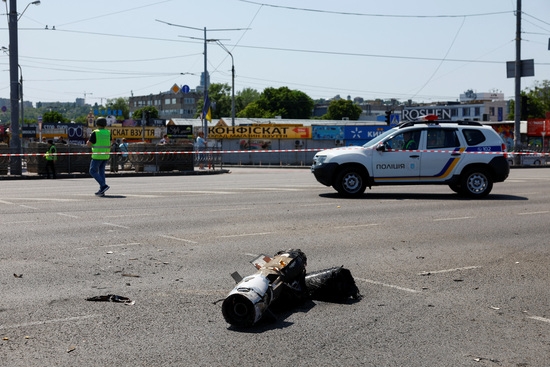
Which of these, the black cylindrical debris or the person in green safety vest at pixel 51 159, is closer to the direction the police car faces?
the person in green safety vest

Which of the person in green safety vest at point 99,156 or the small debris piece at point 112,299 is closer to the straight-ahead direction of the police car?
the person in green safety vest

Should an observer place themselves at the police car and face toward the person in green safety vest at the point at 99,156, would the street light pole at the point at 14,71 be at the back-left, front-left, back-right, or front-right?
front-right

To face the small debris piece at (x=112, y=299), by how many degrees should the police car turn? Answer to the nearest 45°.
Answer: approximately 90° to its left

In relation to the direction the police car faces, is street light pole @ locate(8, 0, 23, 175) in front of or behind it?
in front

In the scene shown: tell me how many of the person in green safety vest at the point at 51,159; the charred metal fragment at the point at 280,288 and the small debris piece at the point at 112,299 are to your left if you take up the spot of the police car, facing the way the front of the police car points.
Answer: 2

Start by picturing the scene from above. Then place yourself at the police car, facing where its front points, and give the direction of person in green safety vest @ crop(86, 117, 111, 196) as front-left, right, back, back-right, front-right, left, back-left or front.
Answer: front

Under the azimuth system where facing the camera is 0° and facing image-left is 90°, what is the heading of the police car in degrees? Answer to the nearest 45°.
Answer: approximately 90°

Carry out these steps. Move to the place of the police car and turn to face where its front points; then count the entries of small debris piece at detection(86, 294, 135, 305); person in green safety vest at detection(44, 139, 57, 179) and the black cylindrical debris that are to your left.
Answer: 2

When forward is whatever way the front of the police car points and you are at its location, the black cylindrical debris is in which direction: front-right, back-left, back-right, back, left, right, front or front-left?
left

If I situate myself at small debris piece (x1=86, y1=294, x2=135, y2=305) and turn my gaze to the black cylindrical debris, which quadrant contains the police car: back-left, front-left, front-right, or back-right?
front-left

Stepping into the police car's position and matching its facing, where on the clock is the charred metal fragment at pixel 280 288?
The charred metal fragment is roughly at 9 o'clock from the police car.

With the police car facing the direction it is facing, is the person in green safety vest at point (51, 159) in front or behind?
in front
